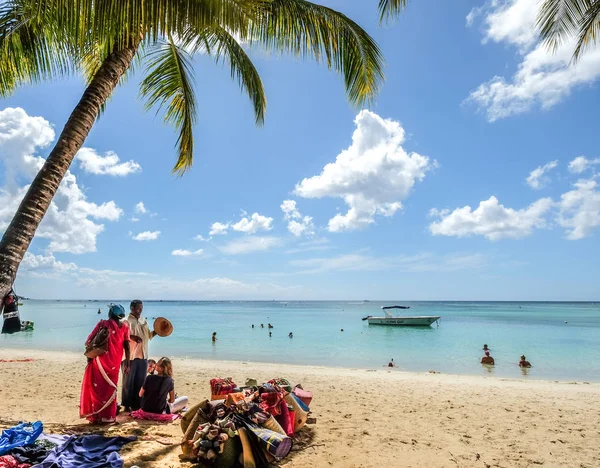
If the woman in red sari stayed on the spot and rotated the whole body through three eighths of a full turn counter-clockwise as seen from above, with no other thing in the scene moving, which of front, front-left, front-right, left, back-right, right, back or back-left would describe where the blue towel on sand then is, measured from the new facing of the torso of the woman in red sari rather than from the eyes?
left

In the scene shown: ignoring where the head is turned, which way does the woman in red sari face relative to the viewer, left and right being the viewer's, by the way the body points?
facing away from the viewer and to the right of the viewer

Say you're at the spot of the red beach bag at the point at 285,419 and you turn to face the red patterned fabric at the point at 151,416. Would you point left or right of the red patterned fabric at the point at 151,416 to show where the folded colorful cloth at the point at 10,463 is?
left

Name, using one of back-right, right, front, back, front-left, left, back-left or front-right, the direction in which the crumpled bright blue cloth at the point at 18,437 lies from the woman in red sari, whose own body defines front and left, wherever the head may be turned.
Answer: back

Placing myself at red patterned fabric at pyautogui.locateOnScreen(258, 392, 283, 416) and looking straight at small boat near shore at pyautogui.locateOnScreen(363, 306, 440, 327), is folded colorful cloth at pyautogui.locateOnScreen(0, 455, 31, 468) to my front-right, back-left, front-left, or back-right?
back-left

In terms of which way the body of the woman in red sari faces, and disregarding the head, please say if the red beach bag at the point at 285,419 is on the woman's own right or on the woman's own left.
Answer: on the woman's own right

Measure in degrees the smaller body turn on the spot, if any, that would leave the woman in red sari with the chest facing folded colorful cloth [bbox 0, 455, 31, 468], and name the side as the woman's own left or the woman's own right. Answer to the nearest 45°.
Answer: approximately 180°
